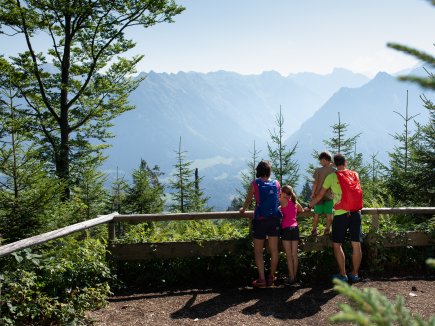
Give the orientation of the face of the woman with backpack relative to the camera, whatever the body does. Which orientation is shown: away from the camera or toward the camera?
away from the camera

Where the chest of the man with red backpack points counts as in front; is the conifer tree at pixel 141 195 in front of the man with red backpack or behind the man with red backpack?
in front

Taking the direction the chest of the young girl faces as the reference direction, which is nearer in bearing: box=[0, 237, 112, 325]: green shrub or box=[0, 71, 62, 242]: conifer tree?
the conifer tree

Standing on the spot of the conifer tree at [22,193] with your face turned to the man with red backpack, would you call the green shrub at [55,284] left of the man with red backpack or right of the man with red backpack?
right

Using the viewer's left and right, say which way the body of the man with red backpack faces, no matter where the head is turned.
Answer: facing away from the viewer and to the left of the viewer

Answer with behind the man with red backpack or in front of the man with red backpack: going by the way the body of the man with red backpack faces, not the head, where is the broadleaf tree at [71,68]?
in front

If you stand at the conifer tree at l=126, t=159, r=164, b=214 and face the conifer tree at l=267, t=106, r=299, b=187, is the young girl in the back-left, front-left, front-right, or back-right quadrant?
front-right

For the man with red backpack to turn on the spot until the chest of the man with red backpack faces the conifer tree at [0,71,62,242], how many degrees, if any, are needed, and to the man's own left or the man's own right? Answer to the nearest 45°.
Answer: approximately 45° to the man's own left

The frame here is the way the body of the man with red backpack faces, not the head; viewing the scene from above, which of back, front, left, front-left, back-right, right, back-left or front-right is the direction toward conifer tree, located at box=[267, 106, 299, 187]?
front-right

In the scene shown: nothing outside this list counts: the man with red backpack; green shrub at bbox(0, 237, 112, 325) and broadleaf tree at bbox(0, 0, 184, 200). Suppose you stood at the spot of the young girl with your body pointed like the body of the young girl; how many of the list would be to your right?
1

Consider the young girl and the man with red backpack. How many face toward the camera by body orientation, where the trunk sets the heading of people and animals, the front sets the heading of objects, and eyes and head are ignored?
0

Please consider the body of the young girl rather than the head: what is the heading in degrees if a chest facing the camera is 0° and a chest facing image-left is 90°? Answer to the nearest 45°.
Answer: approximately 180°

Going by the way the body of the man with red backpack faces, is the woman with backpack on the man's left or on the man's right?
on the man's left

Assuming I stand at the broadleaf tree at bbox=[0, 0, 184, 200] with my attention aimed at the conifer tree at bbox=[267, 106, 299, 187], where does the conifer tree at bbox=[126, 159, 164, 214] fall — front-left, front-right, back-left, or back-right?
front-left
